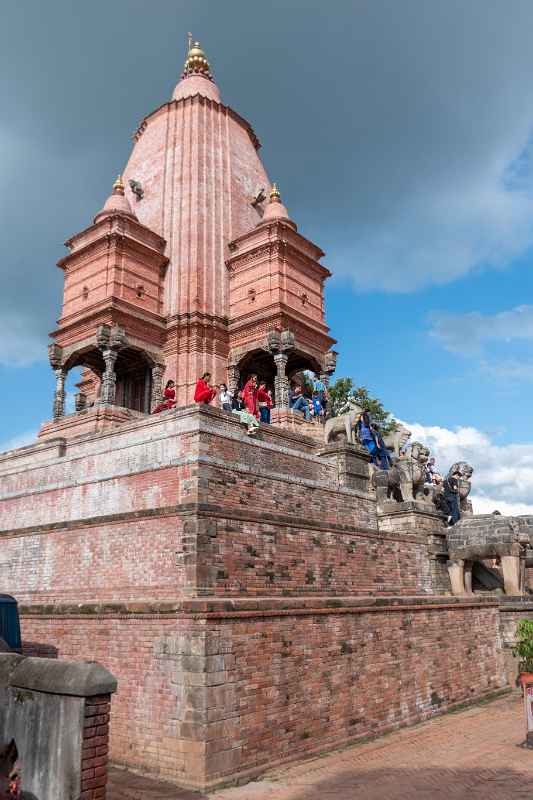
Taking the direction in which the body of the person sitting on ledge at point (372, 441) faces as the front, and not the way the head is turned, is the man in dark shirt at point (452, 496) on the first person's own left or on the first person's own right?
on the first person's own left

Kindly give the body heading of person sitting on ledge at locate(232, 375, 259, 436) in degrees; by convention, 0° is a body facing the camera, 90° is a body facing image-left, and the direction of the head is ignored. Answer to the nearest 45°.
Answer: approximately 315°

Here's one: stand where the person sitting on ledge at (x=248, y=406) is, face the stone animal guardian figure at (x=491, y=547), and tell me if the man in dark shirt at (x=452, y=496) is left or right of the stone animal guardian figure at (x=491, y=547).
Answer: left

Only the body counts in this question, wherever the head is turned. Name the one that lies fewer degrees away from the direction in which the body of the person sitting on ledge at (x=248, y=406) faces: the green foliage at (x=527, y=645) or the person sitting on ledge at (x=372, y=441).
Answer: the green foliage

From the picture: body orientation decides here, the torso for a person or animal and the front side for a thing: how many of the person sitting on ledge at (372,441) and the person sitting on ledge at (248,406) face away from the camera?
0

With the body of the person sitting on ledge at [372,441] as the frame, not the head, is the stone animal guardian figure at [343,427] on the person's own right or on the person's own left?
on the person's own right

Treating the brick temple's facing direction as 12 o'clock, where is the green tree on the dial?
The green tree is roughly at 11 o'clock from the brick temple.

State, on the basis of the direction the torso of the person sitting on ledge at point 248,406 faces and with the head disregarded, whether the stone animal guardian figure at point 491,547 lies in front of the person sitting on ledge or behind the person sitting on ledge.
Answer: in front

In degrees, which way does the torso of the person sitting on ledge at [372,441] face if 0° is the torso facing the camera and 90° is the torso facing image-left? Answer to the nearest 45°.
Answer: approximately 315°

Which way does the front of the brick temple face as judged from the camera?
facing away from the viewer and to the right of the viewer

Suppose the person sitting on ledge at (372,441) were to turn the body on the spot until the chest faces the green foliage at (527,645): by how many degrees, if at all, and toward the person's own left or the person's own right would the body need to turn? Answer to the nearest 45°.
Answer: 0° — they already face it
